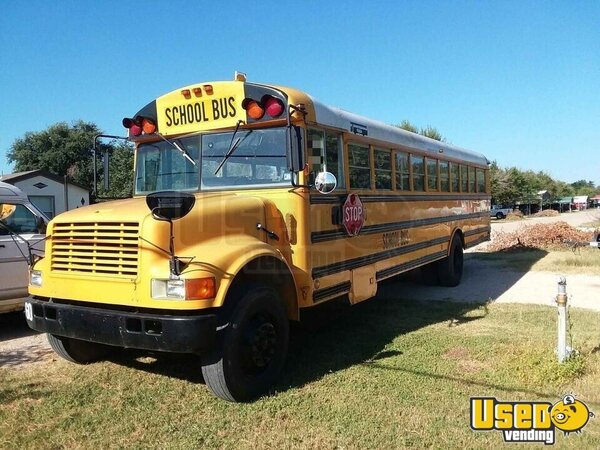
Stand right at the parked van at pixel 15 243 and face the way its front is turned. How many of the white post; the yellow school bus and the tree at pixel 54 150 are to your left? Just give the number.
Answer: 1

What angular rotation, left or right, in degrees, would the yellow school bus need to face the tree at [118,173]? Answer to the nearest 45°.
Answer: approximately 90° to its right

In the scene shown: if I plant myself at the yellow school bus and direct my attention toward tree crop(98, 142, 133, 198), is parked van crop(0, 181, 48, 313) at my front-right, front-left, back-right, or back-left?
front-left

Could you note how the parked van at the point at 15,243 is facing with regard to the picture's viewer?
facing to the right of the viewer

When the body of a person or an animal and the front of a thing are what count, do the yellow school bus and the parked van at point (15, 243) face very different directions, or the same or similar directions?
very different directions

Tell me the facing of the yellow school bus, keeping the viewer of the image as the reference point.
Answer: facing the viewer and to the left of the viewer

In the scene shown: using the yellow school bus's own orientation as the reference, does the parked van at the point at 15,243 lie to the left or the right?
on its right

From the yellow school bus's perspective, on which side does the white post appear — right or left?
on its left

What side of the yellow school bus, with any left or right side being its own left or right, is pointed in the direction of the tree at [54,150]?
right

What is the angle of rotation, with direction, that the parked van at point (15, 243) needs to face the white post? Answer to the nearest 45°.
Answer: approximately 45° to its right

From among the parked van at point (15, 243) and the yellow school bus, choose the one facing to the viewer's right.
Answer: the parked van

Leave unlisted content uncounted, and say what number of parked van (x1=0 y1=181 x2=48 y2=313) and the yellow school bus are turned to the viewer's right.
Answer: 1
